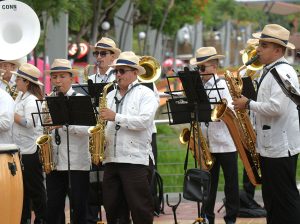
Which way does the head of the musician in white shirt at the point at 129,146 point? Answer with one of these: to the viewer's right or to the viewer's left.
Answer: to the viewer's left

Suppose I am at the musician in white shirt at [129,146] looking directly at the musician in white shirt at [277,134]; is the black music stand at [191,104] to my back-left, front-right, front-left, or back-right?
front-left

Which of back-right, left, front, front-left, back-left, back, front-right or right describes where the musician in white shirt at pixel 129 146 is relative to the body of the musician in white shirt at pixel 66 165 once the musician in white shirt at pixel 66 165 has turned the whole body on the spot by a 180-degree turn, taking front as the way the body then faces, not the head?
right

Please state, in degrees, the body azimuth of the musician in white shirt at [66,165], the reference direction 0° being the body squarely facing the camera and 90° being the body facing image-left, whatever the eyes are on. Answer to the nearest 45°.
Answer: approximately 45°

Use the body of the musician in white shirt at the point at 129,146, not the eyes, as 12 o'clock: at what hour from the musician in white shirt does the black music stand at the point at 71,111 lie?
The black music stand is roughly at 2 o'clock from the musician in white shirt.

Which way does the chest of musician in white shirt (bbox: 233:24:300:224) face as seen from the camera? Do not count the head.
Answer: to the viewer's left

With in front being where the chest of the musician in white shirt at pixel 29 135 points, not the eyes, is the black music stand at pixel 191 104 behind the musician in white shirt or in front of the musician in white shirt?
behind

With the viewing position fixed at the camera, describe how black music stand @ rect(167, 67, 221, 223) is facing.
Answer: facing away from the viewer

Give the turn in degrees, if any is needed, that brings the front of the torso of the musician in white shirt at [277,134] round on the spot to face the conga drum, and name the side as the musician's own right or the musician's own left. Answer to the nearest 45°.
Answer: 0° — they already face it

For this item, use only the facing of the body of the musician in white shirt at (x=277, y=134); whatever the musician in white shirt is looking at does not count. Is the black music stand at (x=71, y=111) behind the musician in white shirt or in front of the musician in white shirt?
in front

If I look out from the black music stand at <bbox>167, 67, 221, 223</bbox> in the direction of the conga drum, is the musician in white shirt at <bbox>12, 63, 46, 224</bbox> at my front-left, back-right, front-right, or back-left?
front-right
